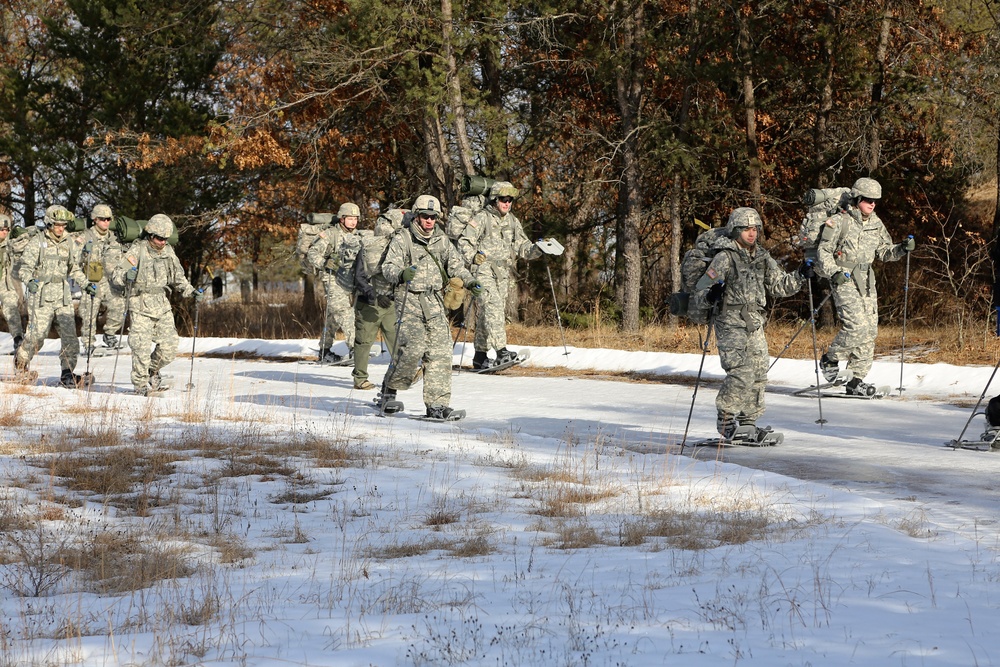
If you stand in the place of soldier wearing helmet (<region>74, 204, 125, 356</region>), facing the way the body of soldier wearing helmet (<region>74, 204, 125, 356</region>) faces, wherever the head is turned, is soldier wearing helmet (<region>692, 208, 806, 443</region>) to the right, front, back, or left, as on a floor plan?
front

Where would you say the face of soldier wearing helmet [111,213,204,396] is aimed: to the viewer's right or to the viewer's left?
to the viewer's right

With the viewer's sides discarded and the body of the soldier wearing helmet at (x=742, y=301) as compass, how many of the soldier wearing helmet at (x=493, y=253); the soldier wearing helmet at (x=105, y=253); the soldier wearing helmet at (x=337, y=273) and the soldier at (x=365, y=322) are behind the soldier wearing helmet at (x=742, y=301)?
4

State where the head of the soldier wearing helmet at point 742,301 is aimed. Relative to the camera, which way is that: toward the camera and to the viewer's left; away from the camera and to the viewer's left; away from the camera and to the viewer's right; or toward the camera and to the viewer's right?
toward the camera and to the viewer's right

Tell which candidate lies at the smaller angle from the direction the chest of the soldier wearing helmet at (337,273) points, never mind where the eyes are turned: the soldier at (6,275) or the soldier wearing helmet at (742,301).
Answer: the soldier wearing helmet

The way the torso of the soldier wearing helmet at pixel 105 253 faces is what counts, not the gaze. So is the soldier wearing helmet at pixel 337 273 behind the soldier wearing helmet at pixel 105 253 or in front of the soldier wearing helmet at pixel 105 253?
in front

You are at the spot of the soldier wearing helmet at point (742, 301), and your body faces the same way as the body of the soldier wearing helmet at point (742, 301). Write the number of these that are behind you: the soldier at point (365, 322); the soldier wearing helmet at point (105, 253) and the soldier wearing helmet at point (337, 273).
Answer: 3

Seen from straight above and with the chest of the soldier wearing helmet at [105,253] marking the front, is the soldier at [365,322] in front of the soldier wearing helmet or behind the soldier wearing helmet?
in front

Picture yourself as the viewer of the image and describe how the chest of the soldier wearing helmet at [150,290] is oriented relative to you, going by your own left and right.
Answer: facing the viewer and to the right of the viewer

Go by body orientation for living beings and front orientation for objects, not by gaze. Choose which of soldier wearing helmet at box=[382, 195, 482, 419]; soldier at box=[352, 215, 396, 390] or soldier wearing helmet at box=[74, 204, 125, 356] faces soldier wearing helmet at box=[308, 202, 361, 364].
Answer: soldier wearing helmet at box=[74, 204, 125, 356]
